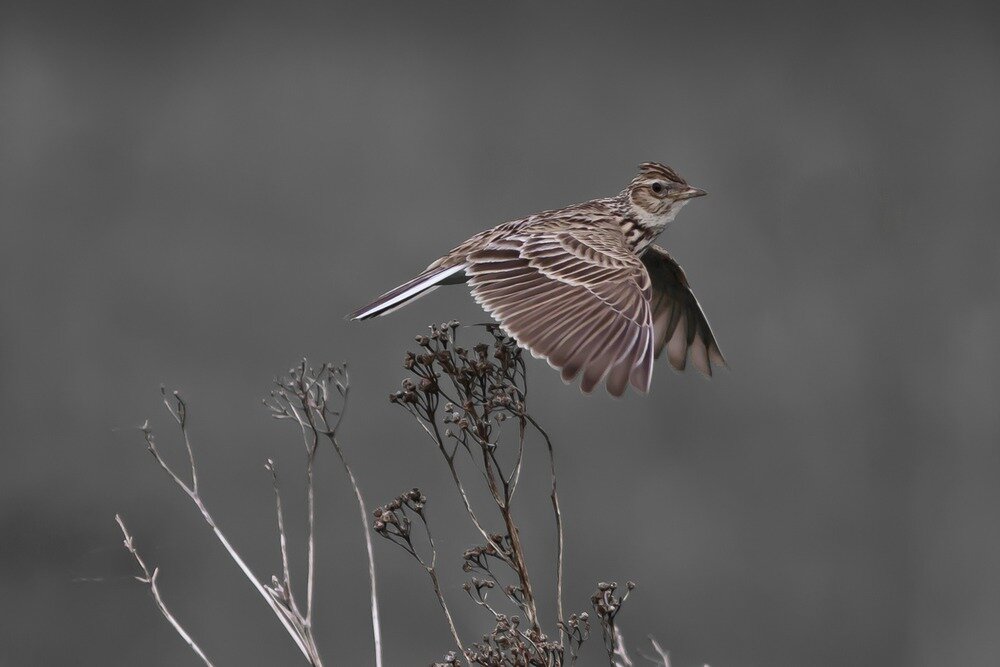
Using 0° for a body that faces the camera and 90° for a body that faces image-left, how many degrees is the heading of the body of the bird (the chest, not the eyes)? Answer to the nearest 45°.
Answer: approximately 270°
